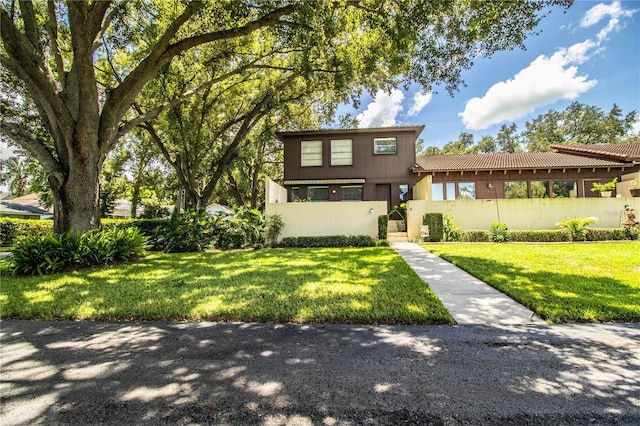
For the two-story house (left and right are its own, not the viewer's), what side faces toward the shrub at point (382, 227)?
front

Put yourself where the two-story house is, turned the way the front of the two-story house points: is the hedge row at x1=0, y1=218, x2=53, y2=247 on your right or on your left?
on your right

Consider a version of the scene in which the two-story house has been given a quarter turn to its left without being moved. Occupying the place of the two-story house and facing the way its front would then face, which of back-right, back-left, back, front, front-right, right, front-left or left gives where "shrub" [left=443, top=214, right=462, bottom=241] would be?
front-right

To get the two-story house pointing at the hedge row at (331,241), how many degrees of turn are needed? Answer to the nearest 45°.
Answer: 0° — it already faces it

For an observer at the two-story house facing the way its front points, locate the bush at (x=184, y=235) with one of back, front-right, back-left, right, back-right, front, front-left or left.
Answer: front-right

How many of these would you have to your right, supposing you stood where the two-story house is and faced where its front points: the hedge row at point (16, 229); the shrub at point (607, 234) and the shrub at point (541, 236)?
1

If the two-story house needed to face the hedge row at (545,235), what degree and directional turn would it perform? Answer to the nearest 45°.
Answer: approximately 45° to its left

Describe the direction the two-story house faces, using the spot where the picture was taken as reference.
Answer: facing the viewer

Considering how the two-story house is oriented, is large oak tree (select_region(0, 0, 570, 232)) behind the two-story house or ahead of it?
ahead

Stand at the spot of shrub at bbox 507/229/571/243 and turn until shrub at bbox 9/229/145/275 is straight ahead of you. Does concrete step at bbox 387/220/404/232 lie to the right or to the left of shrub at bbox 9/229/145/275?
right

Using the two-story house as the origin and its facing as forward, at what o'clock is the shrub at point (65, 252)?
The shrub is roughly at 1 o'clock from the two-story house.

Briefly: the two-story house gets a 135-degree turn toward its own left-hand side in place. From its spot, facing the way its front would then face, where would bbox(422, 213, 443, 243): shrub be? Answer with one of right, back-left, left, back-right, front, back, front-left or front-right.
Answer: right

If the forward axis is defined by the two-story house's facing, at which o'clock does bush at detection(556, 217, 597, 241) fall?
The bush is roughly at 10 o'clock from the two-story house.
